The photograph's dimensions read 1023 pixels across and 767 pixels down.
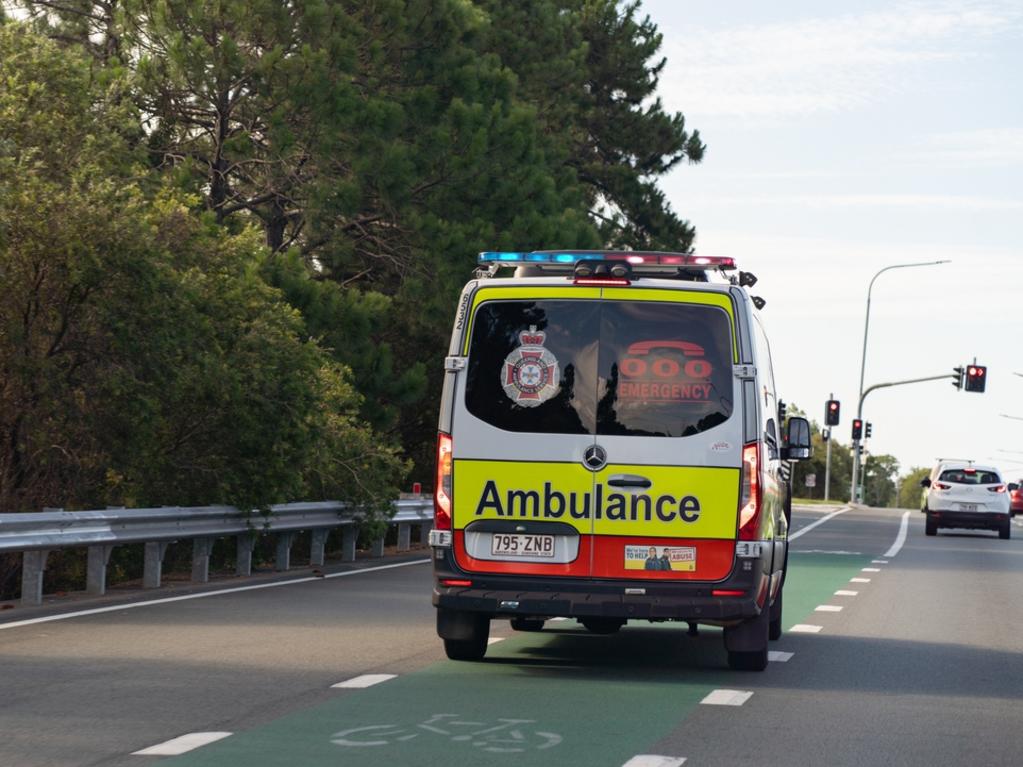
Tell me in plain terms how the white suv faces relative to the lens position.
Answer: facing away from the viewer

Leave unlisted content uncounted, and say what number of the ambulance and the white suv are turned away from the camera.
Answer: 2

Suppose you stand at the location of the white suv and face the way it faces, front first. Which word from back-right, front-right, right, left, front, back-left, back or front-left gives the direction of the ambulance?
back

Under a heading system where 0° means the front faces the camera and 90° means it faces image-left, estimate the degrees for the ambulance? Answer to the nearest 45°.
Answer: approximately 180°
